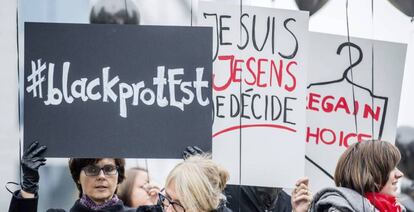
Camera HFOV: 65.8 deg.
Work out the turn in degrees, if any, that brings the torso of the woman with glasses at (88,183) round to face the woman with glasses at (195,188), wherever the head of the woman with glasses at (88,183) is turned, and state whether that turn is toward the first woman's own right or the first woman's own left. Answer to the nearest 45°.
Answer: approximately 45° to the first woman's own left

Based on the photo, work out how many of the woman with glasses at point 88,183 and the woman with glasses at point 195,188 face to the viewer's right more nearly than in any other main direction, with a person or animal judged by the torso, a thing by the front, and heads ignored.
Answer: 0

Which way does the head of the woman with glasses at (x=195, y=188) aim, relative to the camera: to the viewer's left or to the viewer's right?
to the viewer's left

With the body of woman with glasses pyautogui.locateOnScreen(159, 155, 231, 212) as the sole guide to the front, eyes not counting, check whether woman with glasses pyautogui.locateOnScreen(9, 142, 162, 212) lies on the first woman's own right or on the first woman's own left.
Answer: on the first woman's own right

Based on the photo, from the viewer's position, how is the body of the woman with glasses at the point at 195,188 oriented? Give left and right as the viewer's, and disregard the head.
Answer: facing the viewer and to the left of the viewer

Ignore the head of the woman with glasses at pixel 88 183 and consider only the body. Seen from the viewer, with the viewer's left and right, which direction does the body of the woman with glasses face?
facing the viewer
